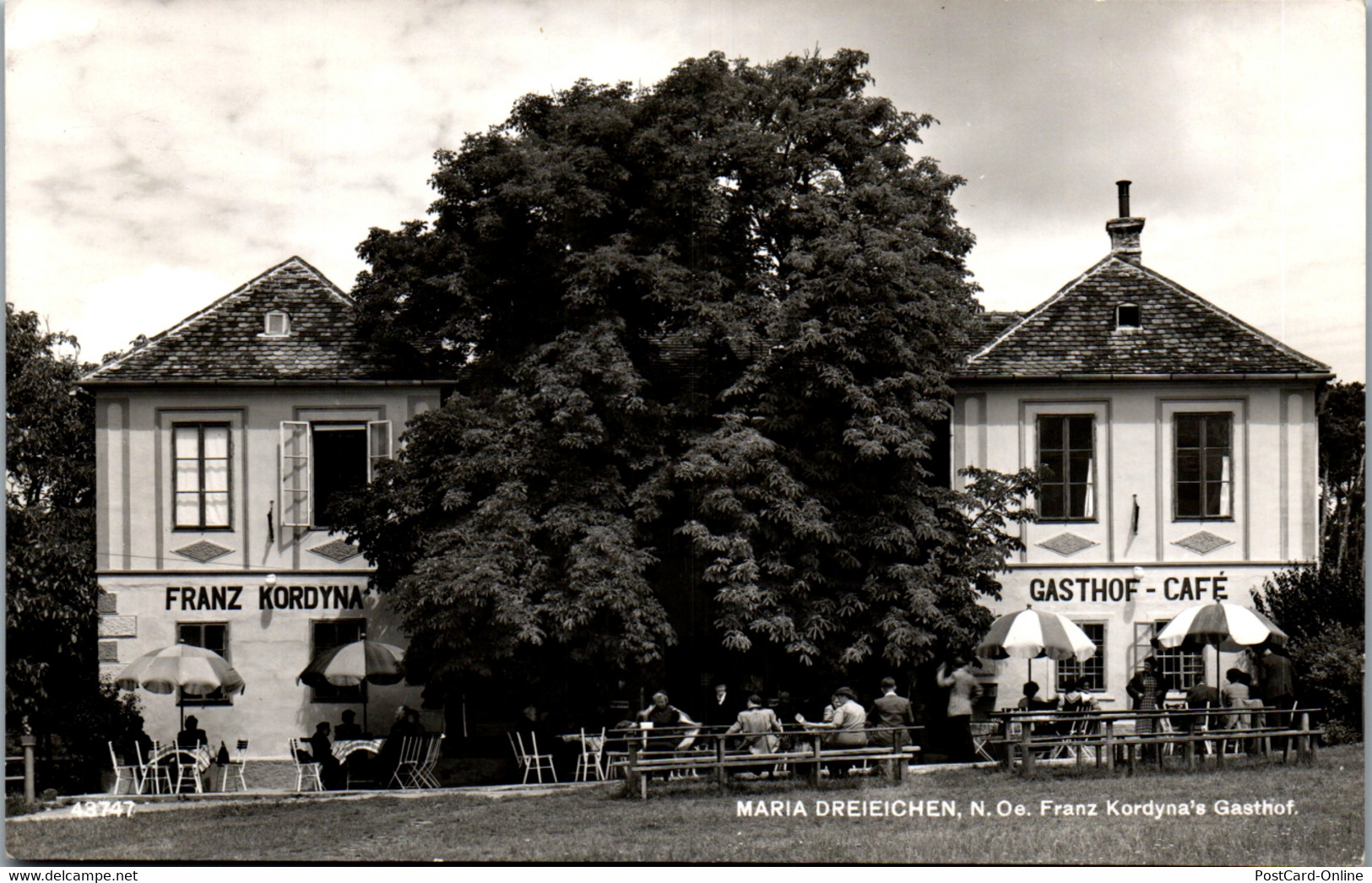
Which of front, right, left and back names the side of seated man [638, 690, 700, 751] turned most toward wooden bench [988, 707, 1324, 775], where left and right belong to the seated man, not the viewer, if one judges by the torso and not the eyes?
left

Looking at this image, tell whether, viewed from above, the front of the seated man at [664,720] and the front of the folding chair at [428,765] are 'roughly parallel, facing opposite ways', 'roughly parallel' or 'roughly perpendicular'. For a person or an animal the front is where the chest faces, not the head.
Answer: roughly perpendicular

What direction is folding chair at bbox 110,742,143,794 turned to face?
to the viewer's right

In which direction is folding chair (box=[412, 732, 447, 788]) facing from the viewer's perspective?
to the viewer's left

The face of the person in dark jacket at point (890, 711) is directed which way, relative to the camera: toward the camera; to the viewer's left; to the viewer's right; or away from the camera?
away from the camera

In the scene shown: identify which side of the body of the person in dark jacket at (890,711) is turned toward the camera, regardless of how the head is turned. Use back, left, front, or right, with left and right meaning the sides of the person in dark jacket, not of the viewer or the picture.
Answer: back

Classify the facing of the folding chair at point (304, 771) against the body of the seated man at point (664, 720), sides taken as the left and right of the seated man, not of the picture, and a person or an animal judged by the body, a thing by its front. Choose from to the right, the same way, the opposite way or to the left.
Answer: to the left

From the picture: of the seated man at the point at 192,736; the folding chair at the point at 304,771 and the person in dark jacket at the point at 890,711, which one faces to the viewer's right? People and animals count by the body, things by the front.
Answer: the folding chair

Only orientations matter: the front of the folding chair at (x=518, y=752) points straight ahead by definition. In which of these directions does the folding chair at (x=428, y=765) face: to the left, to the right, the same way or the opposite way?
the opposite way
